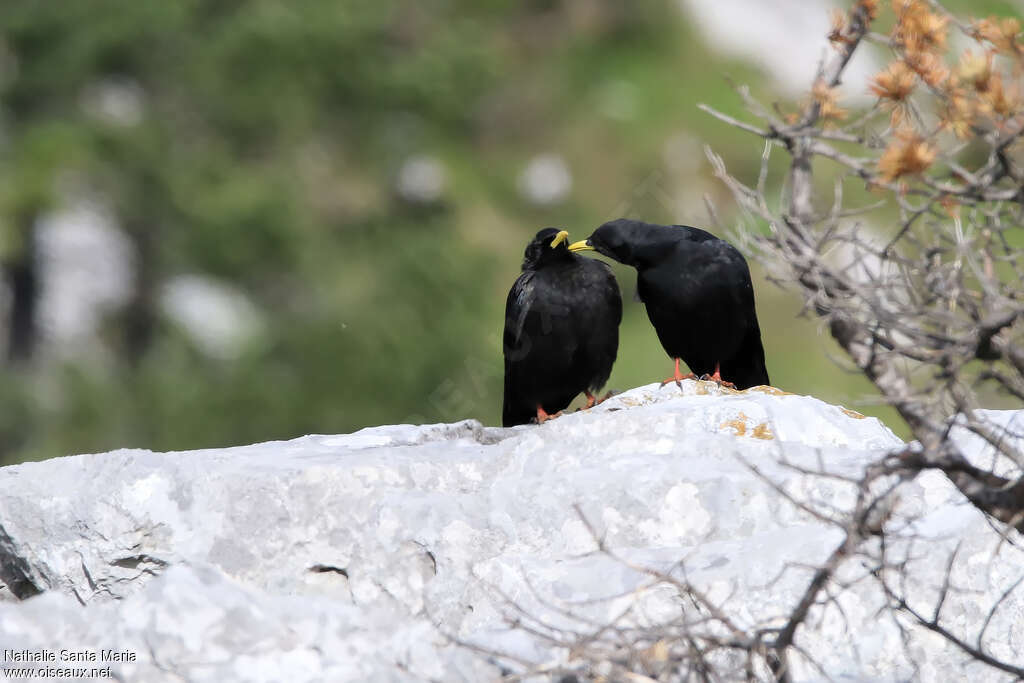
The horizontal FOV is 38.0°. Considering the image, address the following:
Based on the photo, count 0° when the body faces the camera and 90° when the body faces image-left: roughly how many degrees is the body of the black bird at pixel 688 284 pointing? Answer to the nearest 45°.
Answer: approximately 45°

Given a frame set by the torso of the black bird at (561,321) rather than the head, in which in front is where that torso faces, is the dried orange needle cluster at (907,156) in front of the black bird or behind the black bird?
in front

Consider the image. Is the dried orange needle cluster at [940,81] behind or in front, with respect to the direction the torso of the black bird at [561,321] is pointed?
in front
